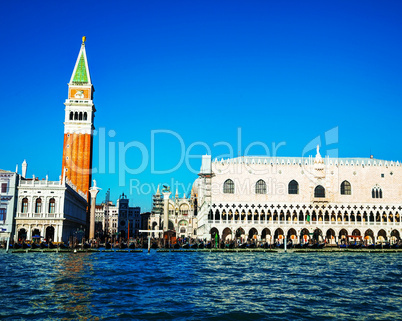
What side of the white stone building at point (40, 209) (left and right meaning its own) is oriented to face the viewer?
front

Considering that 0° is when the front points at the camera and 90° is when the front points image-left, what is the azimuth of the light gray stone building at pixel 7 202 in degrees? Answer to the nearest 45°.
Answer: approximately 0°

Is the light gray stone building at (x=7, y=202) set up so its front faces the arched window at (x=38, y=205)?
no

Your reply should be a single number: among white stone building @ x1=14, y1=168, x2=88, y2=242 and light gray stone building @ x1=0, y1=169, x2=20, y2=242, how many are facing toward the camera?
2

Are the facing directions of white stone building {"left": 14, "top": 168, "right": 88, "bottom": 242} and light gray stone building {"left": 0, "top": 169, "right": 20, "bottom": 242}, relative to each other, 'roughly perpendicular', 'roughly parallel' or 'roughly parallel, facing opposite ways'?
roughly parallel

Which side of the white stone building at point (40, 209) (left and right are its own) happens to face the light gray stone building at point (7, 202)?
right

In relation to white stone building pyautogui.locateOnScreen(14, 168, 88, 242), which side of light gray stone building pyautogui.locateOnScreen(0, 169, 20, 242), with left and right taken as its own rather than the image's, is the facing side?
left
